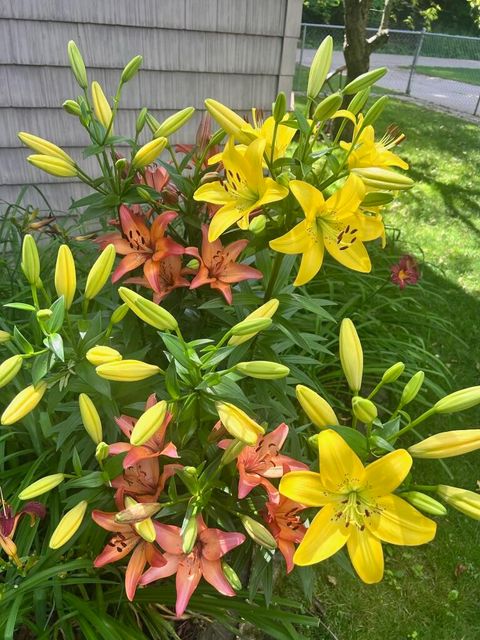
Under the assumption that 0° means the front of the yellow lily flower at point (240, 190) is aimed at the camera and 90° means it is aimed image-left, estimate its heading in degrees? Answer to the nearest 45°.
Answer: approximately 45°

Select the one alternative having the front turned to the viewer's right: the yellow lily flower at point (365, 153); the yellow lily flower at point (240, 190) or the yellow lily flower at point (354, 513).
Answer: the yellow lily flower at point (365, 153)

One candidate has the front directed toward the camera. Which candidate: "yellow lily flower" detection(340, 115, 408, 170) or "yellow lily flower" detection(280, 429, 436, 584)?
"yellow lily flower" detection(280, 429, 436, 584)

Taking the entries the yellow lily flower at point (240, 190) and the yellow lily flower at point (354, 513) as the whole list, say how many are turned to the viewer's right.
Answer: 0

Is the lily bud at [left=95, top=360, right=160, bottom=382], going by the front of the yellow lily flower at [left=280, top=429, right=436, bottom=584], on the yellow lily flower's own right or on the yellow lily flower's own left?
on the yellow lily flower's own right

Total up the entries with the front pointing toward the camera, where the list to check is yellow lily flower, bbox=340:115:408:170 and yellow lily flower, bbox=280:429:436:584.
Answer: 1

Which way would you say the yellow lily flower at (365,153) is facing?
to the viewer's right

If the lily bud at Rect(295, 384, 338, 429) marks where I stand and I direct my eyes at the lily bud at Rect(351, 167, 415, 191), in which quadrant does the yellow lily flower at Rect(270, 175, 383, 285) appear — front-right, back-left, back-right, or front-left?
front-left

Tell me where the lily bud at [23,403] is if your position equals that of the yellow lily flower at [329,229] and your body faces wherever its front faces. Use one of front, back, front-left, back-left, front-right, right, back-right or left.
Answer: right

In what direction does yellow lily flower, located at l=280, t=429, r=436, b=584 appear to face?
toward the camera

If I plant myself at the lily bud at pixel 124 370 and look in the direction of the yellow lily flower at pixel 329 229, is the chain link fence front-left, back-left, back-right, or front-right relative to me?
front-left

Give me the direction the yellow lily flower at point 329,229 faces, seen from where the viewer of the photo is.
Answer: facing the viewer and to the right of the viewer

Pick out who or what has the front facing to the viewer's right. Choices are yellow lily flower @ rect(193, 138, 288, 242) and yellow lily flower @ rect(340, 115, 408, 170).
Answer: yellow lily flower @ rect(340, 115, 408, 170)
